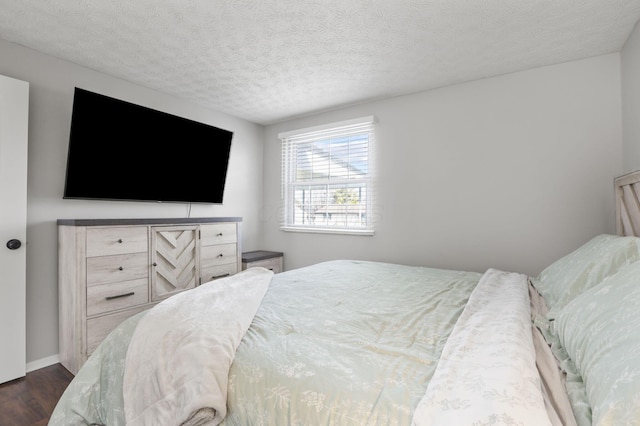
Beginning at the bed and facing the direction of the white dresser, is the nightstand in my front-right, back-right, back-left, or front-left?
front-right

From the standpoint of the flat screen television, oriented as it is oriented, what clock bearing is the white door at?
The white door is roughly at 4 o'clock from the flat screen television.

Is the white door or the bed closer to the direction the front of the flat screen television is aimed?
the bed

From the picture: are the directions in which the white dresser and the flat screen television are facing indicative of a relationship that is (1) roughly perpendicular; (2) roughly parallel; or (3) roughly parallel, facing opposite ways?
roughly parallel

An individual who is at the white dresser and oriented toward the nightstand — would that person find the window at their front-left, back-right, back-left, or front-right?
front-right

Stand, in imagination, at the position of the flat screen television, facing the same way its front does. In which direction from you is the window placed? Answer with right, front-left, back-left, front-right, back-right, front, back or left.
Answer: front-left

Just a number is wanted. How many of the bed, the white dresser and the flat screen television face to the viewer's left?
1

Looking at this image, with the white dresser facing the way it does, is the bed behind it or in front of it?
in front

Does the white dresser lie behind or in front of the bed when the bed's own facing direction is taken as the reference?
in front

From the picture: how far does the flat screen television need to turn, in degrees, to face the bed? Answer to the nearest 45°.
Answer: approximately 45° to its right

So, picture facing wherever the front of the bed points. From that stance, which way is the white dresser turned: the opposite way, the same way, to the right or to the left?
the opposite way

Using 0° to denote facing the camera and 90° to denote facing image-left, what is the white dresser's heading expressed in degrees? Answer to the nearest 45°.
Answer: approximately 315°

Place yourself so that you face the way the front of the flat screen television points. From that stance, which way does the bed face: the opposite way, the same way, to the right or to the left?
the opposite way

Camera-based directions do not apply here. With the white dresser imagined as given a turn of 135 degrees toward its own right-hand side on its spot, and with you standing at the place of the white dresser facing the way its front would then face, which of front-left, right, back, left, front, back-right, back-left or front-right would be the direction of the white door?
front

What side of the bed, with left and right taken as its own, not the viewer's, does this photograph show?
left

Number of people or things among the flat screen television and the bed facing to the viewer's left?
1

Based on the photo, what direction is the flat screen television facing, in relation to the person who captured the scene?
facing the viewer and to the right of the viewer
